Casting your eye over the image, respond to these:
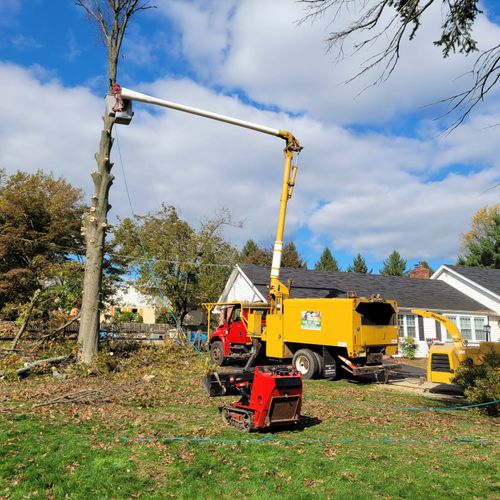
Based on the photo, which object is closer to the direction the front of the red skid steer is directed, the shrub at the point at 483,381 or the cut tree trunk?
the cut tree trunk

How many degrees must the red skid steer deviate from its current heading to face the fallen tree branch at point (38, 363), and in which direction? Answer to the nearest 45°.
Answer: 0° — it already faces it

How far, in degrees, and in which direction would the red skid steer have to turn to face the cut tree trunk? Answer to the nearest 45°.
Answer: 0° — it already faces it

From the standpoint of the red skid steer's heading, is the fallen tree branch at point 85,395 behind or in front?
in front

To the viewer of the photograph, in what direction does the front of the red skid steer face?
facing away from the viewer and to the left of the viewer

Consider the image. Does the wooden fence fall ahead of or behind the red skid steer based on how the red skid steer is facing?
ahead

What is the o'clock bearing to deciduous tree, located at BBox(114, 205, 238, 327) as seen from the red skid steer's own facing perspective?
The deciduous tree is roughly at 1 o'clock from the red skid steer.

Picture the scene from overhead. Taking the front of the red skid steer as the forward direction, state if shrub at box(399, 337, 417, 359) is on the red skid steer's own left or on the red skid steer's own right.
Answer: on the red skid steer's own right

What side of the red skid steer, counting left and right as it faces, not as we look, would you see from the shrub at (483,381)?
right

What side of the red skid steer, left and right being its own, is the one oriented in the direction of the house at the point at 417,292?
right

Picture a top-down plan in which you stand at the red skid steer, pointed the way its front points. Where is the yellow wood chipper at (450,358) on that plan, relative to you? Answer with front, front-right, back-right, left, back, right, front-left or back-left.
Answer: right

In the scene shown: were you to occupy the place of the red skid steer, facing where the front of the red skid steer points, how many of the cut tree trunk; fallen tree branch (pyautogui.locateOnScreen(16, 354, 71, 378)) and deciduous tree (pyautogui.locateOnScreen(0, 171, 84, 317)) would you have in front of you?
3
